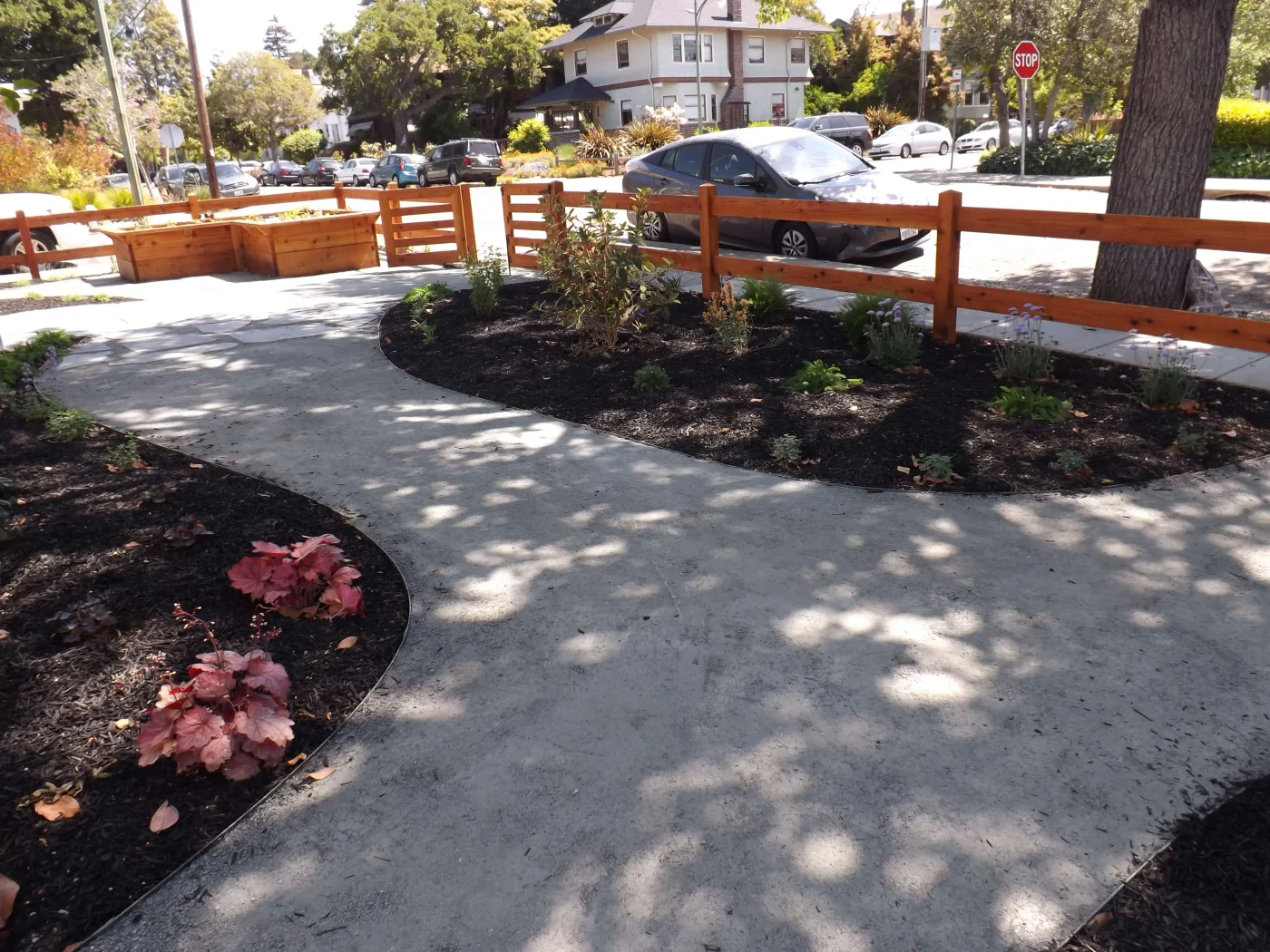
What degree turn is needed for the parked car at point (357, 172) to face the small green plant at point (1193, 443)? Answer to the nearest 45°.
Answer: approximately 135° to its left

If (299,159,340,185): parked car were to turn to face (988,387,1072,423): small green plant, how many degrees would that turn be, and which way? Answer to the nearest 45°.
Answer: approximately 135° to its left

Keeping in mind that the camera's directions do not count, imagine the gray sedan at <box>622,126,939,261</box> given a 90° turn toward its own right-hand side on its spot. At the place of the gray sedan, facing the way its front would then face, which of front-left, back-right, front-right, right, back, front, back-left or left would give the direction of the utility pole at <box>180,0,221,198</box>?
right

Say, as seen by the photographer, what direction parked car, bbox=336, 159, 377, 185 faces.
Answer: facing away from the viewer and to the left of the viewer

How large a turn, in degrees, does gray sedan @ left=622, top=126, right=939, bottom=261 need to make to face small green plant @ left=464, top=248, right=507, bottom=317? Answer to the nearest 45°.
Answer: approximately 90° to its right

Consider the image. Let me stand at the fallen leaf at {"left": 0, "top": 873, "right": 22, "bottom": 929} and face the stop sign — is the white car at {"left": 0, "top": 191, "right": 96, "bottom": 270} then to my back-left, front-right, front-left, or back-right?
front-left

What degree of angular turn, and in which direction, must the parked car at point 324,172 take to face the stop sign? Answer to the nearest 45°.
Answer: approximately 135° to its left

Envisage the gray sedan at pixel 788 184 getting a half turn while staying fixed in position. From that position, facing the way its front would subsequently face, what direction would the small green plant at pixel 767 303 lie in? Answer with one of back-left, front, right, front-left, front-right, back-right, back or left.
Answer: back-left

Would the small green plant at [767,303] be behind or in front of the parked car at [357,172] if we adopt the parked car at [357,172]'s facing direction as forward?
behind

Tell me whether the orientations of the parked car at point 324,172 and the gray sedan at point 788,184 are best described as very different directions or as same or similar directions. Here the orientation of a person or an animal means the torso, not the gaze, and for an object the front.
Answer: very different directions

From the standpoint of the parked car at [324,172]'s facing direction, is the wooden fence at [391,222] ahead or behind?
behind
